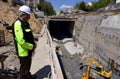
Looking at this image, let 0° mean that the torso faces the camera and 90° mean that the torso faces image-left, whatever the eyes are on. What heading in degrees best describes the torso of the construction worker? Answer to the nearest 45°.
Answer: approximately 270°
